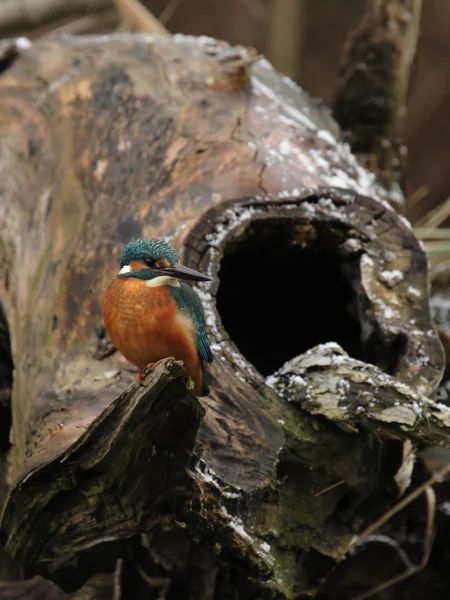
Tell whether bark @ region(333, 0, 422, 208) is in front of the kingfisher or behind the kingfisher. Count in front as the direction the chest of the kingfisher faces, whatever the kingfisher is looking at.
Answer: behind

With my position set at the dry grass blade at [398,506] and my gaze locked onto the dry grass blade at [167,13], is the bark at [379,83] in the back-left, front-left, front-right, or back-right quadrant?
front-right

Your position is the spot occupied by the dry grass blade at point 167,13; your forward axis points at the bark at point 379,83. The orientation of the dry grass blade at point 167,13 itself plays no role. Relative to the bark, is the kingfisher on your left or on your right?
right

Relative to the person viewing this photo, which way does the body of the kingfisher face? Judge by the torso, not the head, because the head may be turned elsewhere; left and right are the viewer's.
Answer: facing the viewer and to the left of the viewer

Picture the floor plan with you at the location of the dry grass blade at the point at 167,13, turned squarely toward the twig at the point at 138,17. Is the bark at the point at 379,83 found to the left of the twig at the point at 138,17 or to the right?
left

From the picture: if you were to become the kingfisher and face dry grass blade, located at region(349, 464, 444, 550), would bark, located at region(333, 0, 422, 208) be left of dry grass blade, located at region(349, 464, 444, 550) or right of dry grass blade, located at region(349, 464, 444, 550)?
left

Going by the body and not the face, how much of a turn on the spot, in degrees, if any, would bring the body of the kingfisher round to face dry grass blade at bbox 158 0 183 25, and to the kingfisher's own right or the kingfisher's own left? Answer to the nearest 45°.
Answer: approximately 135° to the kingfisher's own right

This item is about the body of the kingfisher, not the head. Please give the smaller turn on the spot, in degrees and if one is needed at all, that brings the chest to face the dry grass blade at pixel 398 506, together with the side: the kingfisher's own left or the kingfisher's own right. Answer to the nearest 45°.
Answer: approximately 135° to the kingfisher's own left

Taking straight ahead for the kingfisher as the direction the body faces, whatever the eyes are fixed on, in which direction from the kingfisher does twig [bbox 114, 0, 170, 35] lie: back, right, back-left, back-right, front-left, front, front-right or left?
back-right

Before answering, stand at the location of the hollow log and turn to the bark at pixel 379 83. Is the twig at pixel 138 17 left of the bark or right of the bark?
left
